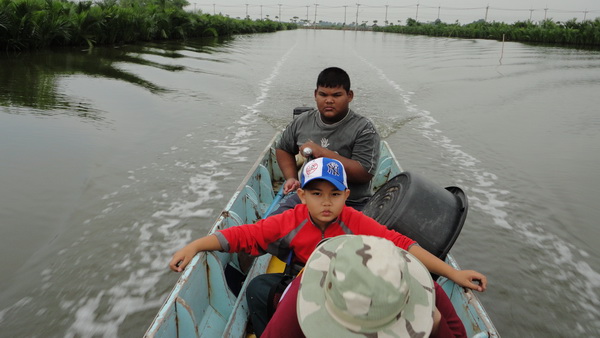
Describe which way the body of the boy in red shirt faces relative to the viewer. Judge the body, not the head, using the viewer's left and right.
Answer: facing the viewer

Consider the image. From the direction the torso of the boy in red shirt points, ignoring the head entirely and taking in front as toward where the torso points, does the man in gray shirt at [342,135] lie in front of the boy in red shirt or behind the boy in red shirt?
behind

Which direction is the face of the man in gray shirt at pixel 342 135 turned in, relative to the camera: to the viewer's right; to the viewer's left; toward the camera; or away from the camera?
toward the camera

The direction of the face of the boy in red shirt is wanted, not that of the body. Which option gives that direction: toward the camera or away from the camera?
toward the camera
